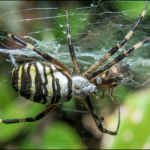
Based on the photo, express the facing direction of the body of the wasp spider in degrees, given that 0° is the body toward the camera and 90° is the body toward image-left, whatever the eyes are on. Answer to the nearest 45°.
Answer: approximately 270°
